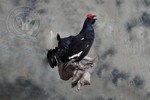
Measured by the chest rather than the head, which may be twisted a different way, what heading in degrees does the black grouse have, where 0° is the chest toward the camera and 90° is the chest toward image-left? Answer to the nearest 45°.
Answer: approximately 270°
